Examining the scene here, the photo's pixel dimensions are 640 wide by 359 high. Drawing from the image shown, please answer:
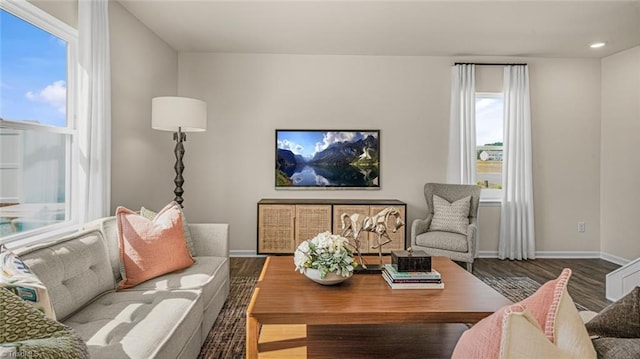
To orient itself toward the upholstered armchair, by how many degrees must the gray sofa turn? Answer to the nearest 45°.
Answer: approximately 45° to its left

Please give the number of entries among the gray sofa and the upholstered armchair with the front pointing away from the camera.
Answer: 0

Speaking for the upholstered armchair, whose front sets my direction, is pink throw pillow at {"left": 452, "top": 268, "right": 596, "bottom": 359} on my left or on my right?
on my left

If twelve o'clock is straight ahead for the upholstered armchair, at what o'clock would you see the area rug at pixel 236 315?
The area rug is roughly at 12 o'clock from the upholstered armchair.

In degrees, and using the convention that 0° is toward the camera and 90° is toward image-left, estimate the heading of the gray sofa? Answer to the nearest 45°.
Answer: approximately 315°

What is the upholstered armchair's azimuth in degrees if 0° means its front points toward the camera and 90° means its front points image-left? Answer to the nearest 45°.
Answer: approximately 45°

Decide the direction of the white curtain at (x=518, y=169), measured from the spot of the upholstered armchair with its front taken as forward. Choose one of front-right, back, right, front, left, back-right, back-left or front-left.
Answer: back
